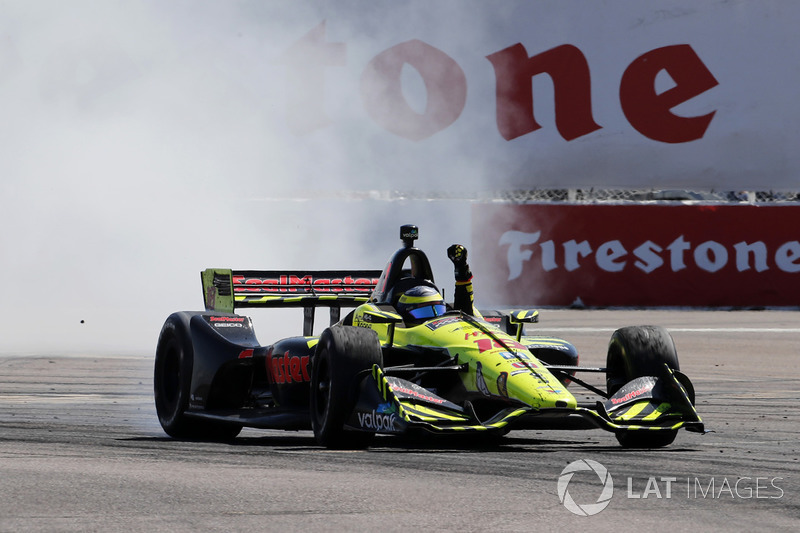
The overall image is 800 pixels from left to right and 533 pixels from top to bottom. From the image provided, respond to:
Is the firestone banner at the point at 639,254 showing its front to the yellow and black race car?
yes

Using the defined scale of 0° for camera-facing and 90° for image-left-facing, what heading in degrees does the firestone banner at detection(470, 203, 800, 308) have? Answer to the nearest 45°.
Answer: approximately 0°
